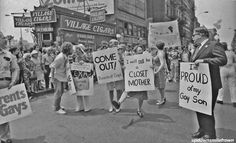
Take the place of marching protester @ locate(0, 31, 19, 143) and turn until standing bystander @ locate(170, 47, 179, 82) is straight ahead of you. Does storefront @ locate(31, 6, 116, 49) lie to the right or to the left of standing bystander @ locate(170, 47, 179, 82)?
left

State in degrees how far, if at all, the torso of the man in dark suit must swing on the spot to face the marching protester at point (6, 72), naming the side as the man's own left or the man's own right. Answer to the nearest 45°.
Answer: approximately 45° to the man's own right

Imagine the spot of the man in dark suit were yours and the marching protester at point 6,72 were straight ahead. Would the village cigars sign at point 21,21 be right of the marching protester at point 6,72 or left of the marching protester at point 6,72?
right

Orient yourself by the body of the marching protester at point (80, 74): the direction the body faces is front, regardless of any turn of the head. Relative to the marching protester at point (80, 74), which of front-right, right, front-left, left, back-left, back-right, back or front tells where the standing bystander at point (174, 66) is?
back-left

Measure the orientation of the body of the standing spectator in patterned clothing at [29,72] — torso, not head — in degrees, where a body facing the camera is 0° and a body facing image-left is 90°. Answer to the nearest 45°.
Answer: approximately 315°

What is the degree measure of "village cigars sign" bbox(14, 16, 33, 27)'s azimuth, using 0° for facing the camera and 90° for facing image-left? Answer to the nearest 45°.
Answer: approximately 0°

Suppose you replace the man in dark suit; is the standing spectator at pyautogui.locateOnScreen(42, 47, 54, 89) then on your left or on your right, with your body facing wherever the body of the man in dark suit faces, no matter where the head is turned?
on your right

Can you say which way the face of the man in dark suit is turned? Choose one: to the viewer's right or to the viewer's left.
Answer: to the viewer's left

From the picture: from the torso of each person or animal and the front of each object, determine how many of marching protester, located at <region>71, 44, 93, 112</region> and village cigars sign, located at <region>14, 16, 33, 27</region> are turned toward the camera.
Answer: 2

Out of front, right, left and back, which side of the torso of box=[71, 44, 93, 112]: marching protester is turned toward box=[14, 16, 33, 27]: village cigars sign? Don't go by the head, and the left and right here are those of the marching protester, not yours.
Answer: back

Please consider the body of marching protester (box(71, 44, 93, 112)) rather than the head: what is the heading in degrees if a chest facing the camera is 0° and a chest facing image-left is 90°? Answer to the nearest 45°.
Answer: approximately 0°

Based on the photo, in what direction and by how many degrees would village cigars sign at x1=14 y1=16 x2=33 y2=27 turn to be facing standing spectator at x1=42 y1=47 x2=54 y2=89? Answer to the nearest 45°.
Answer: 0° — it already faces them

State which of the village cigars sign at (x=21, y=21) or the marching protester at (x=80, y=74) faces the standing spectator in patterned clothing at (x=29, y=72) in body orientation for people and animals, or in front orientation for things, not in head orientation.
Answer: the village cigars sign

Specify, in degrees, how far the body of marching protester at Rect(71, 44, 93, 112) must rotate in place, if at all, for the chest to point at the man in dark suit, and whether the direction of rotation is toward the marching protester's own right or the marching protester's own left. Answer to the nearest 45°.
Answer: approximately 45° to the marching protester's own left
